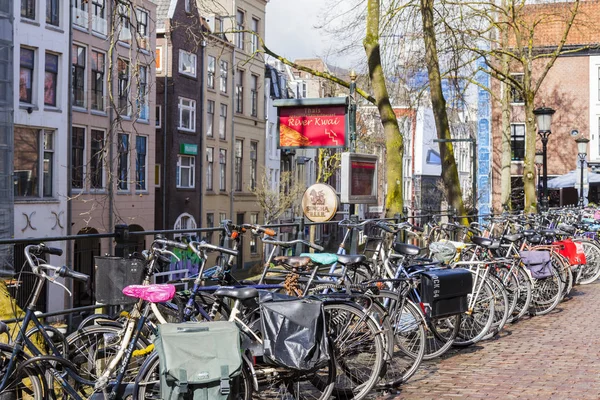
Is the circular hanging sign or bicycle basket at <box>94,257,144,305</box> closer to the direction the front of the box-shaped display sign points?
the bicycle basket

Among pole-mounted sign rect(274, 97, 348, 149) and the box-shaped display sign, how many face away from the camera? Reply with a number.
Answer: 0

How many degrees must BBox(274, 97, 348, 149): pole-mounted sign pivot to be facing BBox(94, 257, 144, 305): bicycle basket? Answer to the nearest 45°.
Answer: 0° — it already faces it

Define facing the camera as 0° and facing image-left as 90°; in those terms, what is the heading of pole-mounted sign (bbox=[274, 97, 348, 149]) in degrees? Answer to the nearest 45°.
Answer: approximately 0°

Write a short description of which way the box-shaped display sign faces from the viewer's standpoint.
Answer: facing the viewer and to the right of the viewer
